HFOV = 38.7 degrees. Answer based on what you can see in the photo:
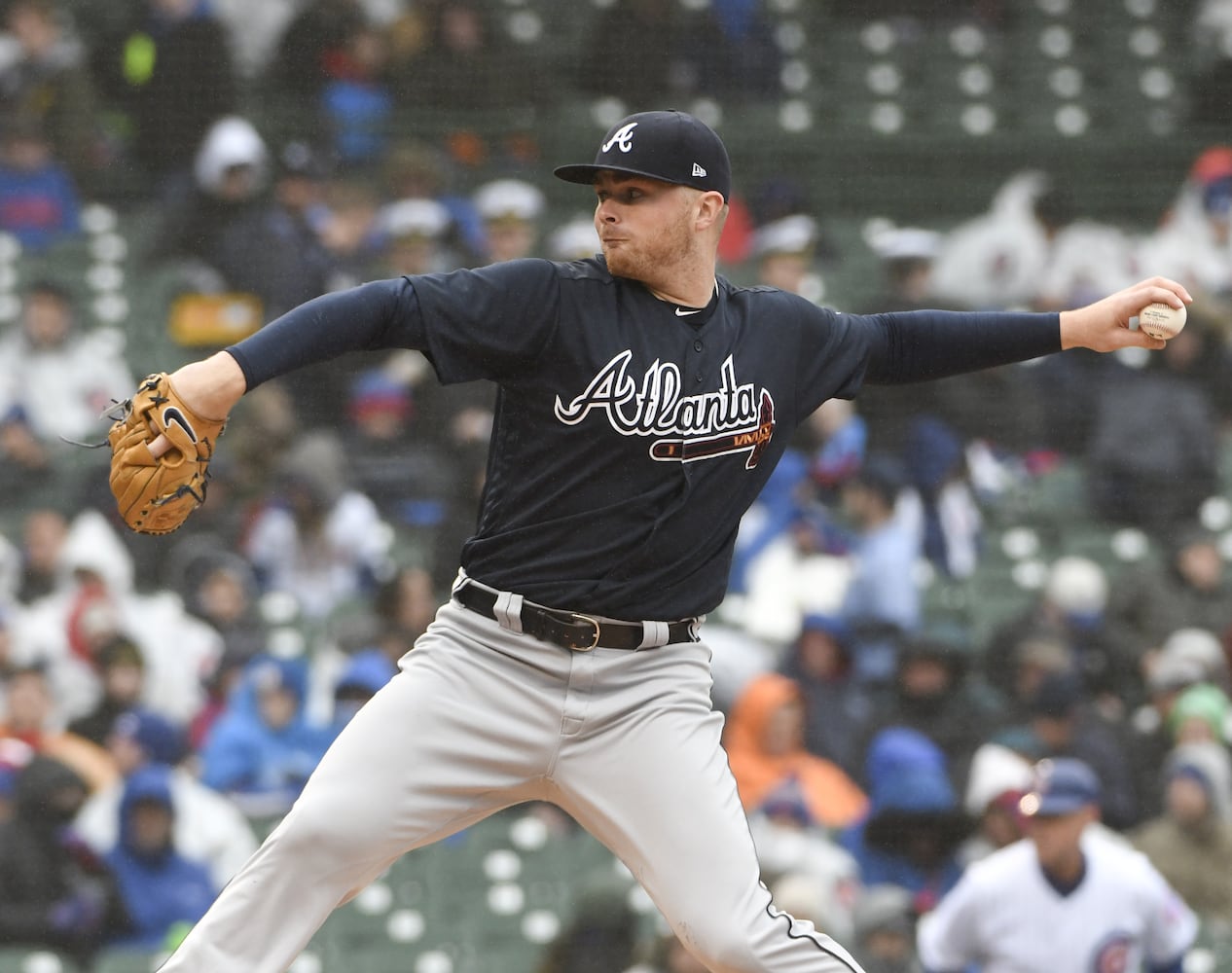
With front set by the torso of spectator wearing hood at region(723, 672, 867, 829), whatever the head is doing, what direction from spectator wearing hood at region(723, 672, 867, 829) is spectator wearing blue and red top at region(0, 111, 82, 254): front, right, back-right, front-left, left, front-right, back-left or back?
back

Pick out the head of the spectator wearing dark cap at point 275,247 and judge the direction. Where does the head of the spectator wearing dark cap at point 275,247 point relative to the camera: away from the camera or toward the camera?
toward the camera

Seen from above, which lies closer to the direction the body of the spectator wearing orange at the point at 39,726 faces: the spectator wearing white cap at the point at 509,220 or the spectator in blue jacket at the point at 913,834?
the spectator in blue jacket

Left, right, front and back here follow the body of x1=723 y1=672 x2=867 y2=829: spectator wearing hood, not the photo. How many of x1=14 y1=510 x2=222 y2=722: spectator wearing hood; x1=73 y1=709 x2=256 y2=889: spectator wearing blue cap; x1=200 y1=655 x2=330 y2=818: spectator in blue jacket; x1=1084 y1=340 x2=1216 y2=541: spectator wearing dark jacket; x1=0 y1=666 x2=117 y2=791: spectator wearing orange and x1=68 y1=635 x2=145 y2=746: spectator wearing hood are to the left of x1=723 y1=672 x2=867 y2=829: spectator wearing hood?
1

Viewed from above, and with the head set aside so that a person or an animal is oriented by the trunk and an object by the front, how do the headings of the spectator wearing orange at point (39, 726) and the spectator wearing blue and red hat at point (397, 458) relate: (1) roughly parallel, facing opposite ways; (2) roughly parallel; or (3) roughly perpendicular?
roughly parallel

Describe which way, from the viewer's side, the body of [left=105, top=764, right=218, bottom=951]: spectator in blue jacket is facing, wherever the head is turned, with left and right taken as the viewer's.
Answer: facing the viewer

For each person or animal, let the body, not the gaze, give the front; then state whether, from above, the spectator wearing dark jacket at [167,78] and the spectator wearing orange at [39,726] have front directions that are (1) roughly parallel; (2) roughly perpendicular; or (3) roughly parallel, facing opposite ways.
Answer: roughly parallel

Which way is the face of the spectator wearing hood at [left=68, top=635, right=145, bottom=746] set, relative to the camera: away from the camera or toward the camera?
toward the camera

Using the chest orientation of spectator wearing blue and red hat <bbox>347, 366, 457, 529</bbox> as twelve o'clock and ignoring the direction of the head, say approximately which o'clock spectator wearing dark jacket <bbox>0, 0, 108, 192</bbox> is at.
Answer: spectator wearing dark jacket <bbox>0, 0, 108, 192</bbox> is roughly at 5 o'clock from spectator wearing blue and red hat <bbox>347, 366, 457, 529</bbox>.

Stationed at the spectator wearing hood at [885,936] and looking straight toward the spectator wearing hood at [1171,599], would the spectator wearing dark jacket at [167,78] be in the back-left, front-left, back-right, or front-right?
front-left

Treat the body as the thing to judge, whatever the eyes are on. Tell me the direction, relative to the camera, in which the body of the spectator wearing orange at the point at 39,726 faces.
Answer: toward the camera

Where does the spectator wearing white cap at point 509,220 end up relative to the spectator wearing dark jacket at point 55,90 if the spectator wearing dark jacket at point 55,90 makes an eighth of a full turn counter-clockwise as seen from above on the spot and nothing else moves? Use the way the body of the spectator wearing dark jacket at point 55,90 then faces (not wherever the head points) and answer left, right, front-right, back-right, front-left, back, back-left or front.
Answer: front-left

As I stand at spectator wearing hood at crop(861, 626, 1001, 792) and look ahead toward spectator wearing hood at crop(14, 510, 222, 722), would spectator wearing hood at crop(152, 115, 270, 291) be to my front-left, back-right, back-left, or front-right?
front-right

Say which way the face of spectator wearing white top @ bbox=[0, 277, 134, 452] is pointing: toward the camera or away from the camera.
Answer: toward the camera

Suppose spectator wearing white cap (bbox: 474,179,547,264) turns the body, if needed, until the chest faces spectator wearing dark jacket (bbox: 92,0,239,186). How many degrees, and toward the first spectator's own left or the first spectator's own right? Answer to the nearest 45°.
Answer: approximately 135° to the first spectator's own right

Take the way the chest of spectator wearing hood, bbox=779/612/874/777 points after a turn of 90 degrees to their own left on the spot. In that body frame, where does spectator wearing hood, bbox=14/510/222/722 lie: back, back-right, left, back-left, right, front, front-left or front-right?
back-right

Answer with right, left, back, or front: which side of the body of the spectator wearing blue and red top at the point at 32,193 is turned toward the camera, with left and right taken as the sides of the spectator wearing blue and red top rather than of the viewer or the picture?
front
